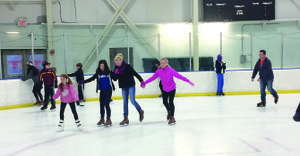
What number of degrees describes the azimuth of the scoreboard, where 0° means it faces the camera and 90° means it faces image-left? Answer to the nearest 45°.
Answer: approximately 0°

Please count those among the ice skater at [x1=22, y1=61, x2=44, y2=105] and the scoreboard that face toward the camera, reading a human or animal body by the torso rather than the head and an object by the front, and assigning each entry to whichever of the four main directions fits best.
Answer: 1

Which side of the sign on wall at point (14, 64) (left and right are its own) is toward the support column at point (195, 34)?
left

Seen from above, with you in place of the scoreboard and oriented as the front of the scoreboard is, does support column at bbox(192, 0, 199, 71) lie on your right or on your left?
on your right

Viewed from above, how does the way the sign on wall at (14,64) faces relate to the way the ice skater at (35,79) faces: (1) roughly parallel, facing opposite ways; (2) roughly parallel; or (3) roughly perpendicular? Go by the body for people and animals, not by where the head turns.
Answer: roughly perpendicular

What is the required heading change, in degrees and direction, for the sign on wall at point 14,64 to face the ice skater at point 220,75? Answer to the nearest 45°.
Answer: approximately 45° to its left
